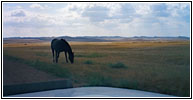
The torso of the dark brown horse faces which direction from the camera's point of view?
to the viewer's right
